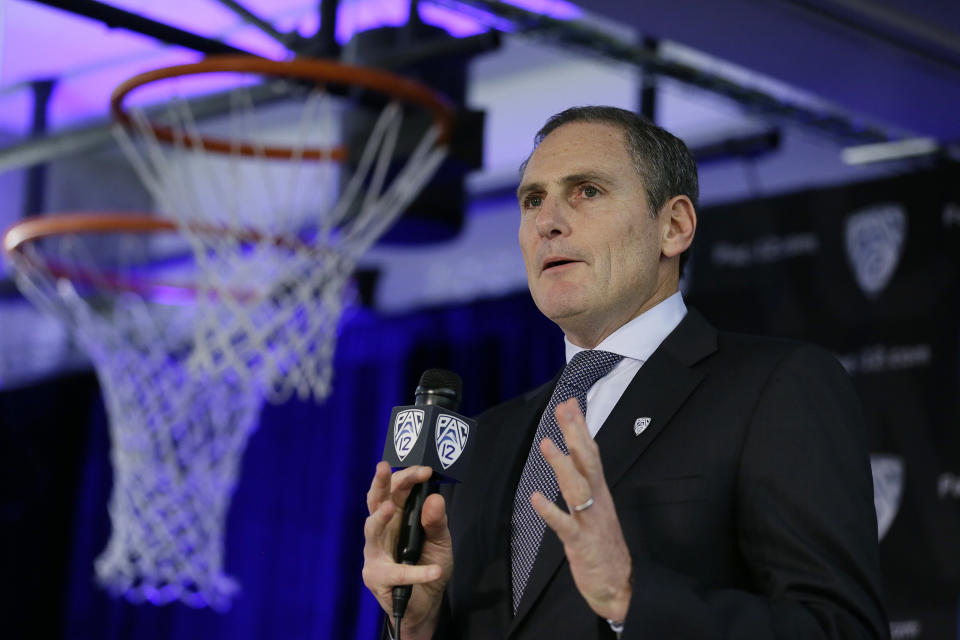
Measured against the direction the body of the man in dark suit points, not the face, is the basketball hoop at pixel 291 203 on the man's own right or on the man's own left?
on the man's own right

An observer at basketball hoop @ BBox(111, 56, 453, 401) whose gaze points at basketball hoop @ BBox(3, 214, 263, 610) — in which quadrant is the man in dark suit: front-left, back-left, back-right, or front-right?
back-left

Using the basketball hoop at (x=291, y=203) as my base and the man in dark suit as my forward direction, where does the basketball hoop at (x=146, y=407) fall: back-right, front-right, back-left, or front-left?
back-right

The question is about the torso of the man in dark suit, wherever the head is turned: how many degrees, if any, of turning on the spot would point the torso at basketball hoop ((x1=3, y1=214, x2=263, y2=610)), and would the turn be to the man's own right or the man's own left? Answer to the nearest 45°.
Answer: approximately 90° to the man's own right

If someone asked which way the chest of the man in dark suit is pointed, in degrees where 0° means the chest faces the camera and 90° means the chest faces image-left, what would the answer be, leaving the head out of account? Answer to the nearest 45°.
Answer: approximately 45°
